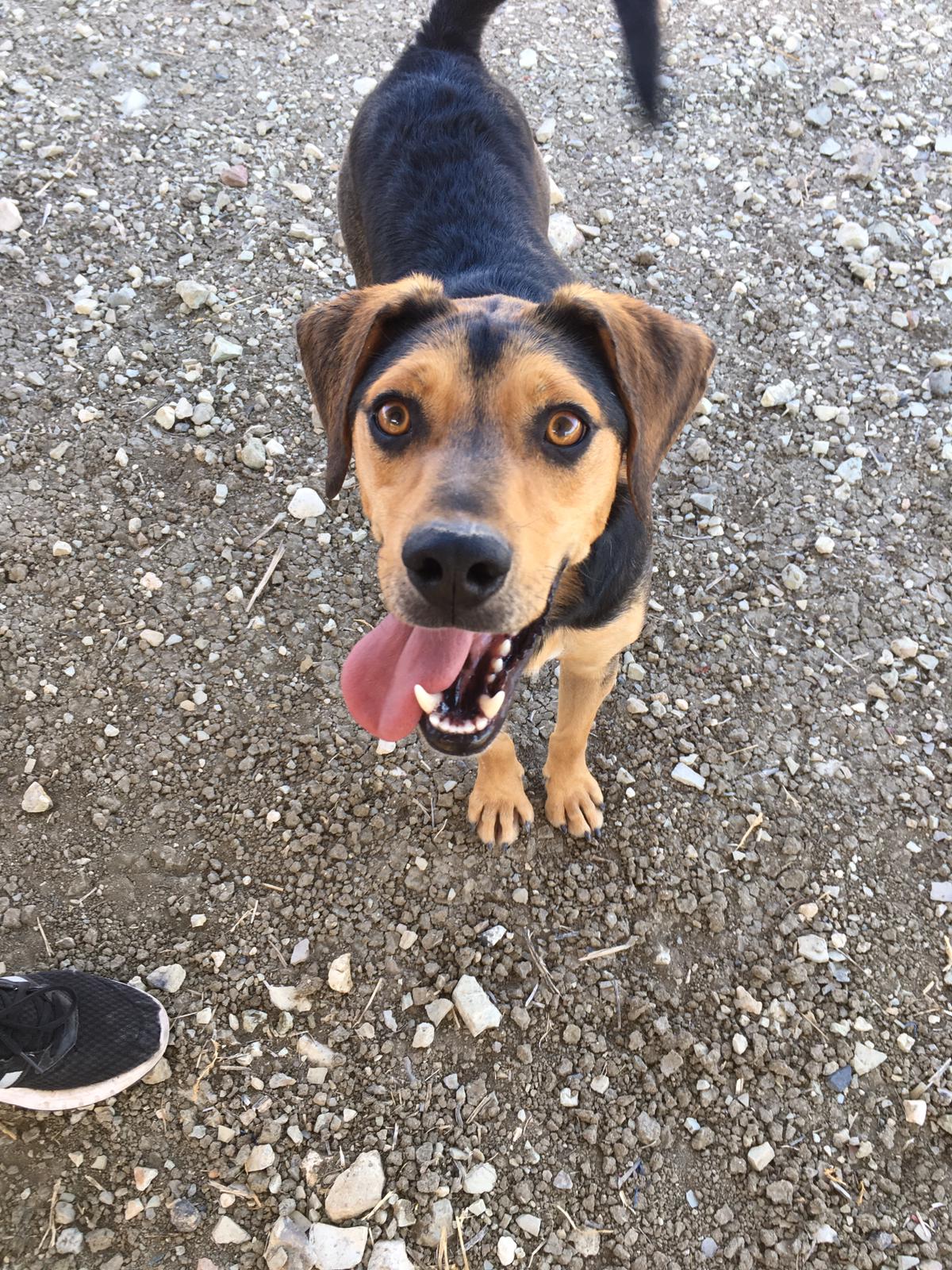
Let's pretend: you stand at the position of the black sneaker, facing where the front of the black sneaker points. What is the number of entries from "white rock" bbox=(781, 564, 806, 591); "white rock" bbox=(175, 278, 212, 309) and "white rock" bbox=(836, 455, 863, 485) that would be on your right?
0

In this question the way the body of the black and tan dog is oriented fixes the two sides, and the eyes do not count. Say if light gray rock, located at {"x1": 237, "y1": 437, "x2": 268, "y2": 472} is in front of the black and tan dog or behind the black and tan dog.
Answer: behind

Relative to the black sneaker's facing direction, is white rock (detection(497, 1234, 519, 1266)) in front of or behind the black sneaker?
in front

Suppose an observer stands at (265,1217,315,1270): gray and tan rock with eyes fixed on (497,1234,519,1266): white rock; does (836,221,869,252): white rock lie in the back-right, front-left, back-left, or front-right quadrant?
front-left

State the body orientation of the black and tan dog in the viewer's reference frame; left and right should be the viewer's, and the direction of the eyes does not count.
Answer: facing the viewer

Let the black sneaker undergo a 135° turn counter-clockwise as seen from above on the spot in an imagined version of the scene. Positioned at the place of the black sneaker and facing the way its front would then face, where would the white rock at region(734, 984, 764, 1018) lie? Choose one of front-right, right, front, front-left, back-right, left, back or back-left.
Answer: back-right

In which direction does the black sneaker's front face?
to the viewer's right

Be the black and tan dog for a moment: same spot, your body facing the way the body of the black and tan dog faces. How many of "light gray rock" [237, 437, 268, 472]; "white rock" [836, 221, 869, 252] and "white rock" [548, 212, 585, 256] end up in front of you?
0

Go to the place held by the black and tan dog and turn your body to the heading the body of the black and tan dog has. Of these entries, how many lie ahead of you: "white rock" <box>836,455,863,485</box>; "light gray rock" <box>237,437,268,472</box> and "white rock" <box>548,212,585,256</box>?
0

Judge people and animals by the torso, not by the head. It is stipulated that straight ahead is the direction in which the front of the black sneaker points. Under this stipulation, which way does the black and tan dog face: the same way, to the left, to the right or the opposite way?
to the right
